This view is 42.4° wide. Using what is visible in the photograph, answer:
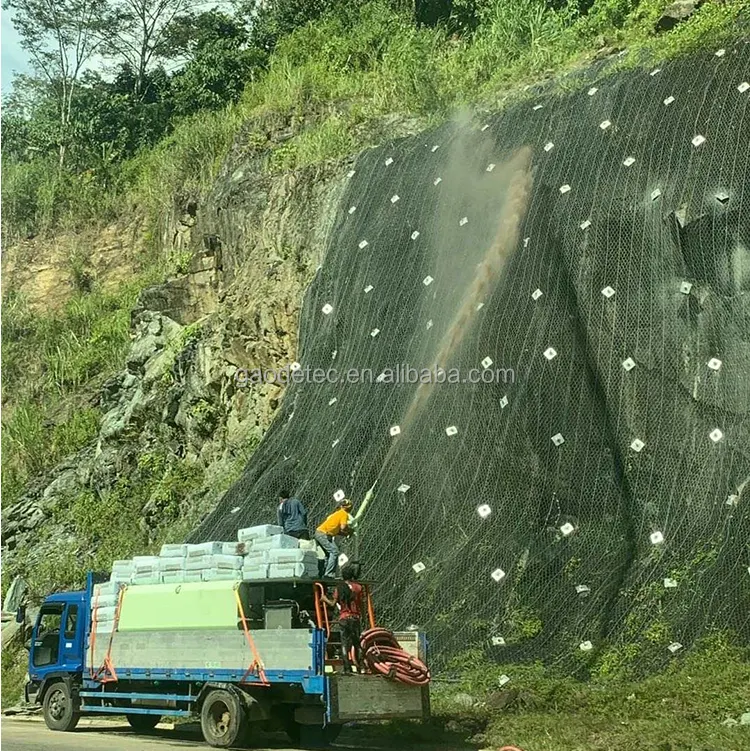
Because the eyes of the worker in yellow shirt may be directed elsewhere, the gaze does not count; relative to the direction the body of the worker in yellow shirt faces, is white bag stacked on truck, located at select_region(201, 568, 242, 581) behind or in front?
behind

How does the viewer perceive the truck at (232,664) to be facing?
facing away from the viewer and to the left of the viewer

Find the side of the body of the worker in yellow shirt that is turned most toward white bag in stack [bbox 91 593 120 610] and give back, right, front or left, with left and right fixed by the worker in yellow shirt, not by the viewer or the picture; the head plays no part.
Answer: back

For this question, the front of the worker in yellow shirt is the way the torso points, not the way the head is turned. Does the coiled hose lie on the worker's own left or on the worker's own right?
on the worker's own right

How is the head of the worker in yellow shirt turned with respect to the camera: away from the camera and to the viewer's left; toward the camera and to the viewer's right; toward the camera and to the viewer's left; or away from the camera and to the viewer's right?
away from the camera and to the viewer's right

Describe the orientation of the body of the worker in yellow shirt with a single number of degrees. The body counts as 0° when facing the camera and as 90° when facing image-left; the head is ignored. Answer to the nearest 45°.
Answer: approximately 270°

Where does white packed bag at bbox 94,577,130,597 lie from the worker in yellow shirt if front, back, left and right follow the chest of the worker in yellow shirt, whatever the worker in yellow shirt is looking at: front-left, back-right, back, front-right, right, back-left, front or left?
back

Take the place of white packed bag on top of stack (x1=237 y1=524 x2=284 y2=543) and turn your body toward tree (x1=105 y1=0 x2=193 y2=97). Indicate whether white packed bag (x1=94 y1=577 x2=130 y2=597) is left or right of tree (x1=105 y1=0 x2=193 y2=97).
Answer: left

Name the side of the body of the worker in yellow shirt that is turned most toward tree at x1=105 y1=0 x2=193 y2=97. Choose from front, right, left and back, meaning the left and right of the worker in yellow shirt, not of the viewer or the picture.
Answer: left

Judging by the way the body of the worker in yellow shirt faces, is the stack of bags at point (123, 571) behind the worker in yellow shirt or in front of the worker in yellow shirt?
behind
